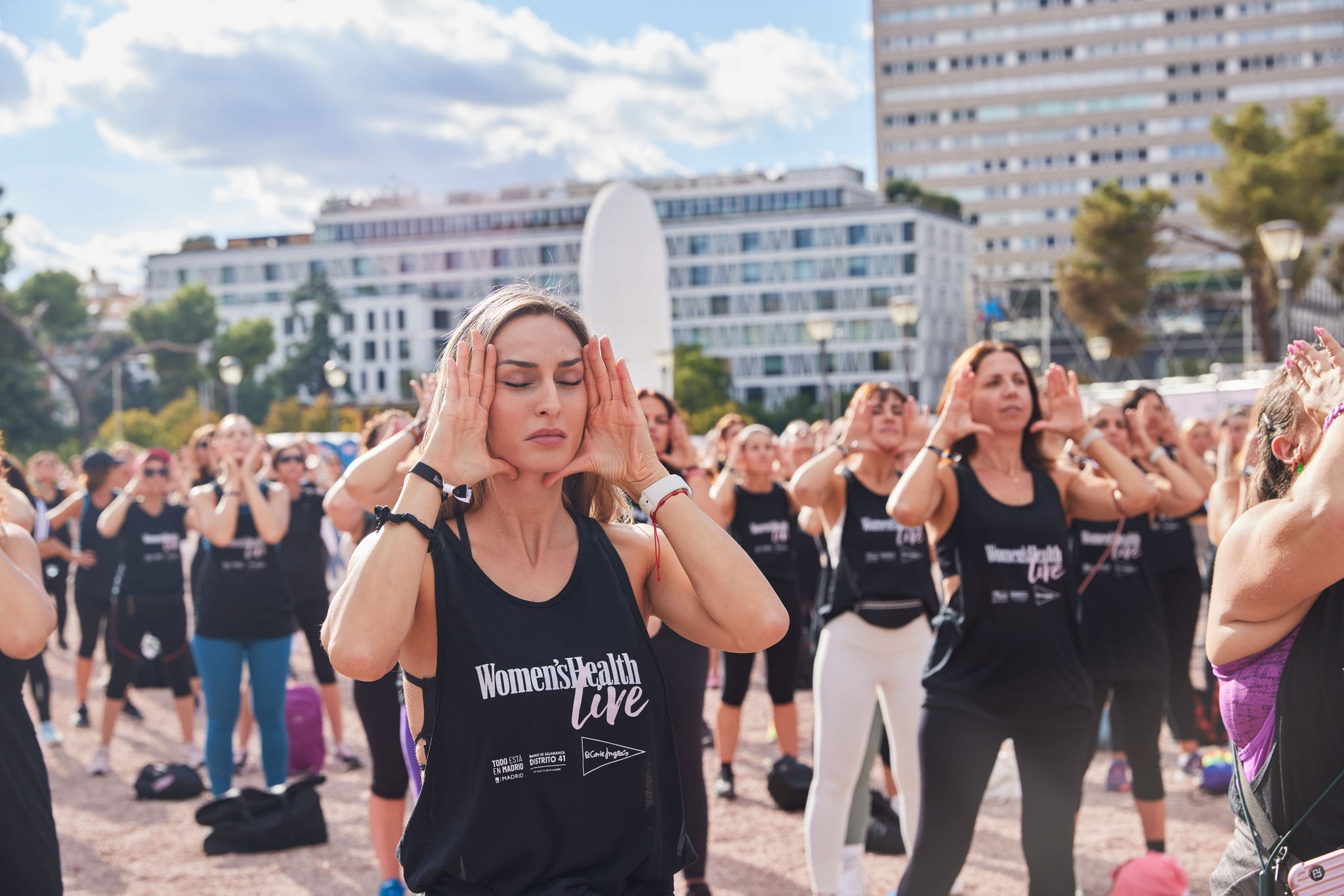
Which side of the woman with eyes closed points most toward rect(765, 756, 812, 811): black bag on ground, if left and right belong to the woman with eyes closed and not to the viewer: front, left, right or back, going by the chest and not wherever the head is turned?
back

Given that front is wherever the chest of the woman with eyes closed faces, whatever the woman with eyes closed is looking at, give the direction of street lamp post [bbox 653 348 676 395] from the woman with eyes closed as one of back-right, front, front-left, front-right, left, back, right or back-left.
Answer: back

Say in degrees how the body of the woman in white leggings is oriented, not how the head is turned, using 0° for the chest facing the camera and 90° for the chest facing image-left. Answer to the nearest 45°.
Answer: approximately 315°

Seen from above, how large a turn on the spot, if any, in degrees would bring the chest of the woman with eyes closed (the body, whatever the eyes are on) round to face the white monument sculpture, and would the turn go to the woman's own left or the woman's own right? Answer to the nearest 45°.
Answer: approximately 180°

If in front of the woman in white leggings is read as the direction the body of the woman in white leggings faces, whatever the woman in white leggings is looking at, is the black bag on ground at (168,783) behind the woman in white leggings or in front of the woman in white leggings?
behind

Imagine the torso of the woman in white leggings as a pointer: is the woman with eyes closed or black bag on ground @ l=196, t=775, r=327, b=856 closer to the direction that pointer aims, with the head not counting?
the woman with eyes closed

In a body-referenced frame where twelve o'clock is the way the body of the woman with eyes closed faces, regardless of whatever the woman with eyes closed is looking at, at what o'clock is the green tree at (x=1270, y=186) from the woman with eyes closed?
The green tree is roughly at 7 o'clock from the woman with eyes closed.

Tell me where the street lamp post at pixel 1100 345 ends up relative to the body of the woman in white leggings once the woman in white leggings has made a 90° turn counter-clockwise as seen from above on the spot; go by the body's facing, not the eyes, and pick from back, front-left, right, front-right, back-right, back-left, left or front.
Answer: front-left

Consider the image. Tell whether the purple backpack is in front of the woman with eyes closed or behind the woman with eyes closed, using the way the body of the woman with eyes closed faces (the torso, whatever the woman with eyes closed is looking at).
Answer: behind

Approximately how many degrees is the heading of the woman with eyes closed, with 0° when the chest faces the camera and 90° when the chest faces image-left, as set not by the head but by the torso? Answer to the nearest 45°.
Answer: approximately 0°
